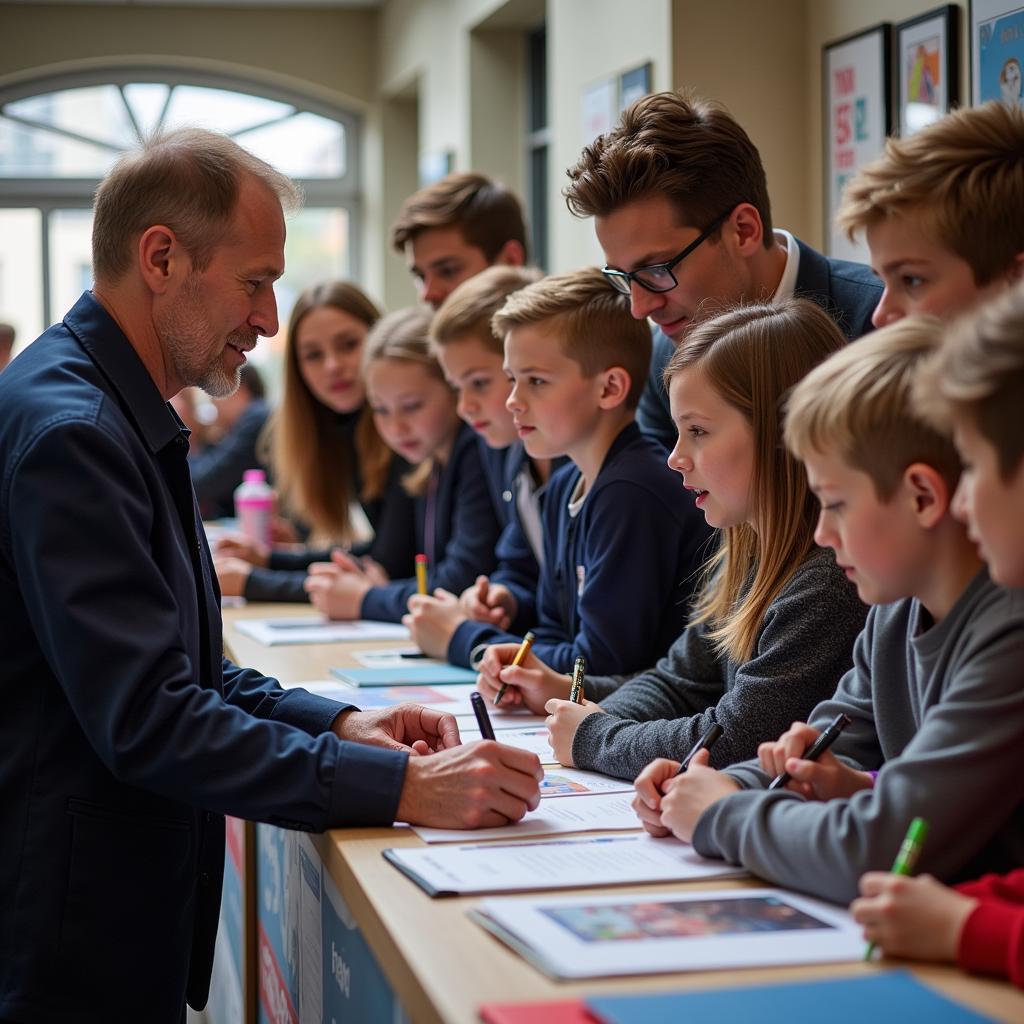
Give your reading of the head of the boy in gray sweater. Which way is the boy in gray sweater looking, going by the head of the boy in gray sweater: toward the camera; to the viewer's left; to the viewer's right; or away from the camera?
to the viewer's left

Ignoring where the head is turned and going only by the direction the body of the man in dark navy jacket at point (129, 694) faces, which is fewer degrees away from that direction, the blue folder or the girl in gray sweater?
the girl in gray sweater

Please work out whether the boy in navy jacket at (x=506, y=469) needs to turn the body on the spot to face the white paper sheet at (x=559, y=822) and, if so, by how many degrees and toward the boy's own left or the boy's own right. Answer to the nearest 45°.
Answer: approximately 45° to the boy's own left

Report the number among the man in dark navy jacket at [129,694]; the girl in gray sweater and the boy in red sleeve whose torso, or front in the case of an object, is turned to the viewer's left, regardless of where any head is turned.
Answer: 2

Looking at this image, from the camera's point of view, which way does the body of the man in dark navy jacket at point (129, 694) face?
to the viewer's right

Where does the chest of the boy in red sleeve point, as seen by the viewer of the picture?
to the viewer's left

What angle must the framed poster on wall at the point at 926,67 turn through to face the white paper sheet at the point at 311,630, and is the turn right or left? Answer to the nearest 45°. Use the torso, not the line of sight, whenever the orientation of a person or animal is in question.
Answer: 0° — it already faces it

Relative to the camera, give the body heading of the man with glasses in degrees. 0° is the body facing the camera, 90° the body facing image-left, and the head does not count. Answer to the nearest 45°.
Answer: approximately 45°

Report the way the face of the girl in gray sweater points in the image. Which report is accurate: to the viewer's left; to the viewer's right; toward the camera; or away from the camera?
to the viewer's left

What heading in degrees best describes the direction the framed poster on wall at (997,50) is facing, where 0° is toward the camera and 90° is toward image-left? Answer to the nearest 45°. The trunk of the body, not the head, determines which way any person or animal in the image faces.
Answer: approximately 45°

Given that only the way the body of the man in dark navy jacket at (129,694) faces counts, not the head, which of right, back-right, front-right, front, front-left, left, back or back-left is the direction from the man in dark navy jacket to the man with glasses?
front-left

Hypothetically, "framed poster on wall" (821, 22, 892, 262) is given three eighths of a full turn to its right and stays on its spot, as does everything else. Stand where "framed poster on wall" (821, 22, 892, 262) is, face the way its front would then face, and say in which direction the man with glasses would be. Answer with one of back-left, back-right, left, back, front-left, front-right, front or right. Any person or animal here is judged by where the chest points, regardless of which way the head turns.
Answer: back

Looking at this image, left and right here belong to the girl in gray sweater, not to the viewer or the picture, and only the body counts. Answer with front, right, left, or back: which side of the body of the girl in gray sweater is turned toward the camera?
left
